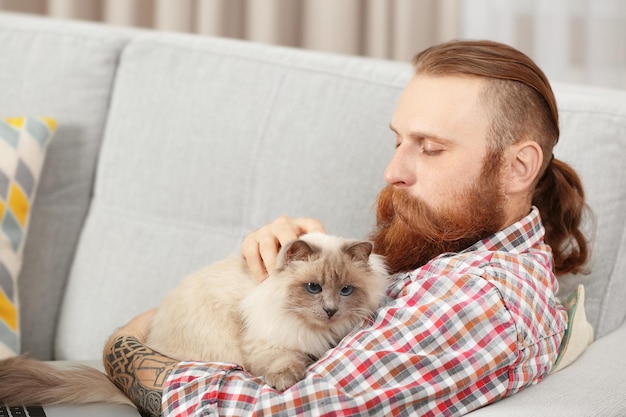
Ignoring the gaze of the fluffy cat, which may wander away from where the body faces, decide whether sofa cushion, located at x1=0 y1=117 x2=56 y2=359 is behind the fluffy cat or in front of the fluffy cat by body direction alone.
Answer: behind

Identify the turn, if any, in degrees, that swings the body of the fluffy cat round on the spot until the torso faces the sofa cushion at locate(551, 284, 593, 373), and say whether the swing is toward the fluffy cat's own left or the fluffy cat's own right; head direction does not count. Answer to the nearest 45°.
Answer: approximately 45° to the fluffy cat's own left

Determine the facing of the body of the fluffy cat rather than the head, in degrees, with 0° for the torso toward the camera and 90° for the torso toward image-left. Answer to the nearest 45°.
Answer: approximately 315°

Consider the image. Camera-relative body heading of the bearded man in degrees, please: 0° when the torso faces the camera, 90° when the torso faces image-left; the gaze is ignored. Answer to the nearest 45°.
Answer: approximately 90°

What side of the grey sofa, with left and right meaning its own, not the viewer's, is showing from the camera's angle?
front
